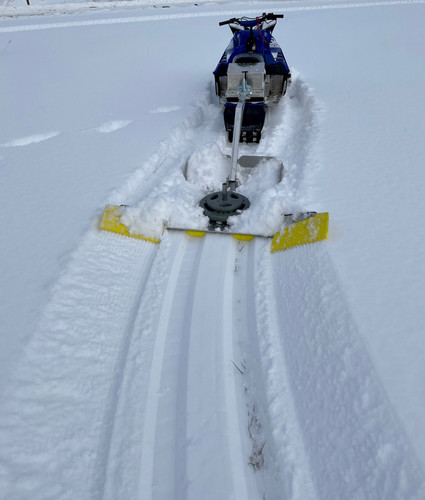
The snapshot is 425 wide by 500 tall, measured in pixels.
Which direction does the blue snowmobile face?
away from the camera
